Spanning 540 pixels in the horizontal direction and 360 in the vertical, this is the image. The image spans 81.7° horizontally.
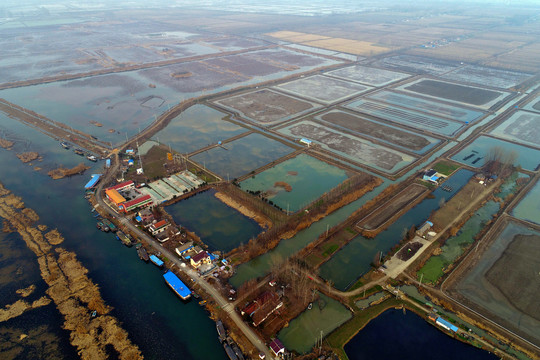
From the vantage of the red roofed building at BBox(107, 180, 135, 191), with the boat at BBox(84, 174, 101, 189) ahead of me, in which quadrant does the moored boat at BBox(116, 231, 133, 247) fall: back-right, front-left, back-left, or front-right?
back-left

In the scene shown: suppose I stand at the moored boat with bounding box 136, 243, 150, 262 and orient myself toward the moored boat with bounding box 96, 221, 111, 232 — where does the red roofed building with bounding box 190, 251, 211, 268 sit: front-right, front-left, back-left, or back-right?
back-right
